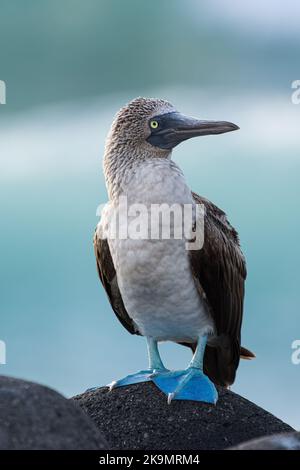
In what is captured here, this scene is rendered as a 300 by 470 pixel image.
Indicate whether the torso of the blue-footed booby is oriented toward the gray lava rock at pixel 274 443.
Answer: no

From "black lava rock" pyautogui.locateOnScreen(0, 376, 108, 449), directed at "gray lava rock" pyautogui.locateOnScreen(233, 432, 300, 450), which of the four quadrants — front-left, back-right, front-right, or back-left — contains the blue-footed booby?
front-left

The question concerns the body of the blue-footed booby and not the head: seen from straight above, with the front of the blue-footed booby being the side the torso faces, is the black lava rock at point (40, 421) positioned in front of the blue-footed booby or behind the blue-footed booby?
in front
